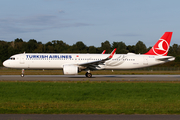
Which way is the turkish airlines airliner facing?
to the viewer's left
